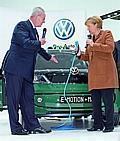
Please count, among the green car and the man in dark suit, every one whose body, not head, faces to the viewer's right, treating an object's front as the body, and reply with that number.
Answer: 1

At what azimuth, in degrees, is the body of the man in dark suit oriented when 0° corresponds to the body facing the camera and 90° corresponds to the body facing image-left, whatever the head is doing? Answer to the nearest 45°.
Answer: approximately 270°

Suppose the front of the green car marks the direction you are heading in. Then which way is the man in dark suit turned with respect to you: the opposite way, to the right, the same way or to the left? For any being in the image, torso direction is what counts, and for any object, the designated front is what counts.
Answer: to the left

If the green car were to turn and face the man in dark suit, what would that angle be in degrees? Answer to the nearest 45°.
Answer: approximately 45° to its right

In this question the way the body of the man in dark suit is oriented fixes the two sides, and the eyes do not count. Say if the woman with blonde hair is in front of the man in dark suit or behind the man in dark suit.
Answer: in front

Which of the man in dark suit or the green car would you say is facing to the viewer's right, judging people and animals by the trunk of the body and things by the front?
the man in dark suit

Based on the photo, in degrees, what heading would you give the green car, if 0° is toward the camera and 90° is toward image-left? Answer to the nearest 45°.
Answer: approximately 0°
